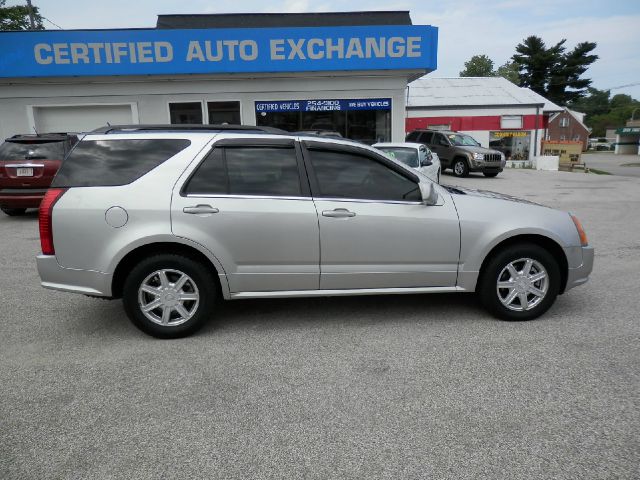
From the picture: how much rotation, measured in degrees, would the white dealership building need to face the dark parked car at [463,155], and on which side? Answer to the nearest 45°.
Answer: approximately 90° to its left

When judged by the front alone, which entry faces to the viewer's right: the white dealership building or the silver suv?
the silver suv

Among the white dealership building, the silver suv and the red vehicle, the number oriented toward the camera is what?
1

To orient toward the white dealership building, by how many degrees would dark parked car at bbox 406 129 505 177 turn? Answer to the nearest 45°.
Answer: approximately 90° to its right

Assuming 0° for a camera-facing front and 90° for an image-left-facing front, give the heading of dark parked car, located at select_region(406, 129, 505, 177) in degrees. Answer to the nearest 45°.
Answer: approximately 315°

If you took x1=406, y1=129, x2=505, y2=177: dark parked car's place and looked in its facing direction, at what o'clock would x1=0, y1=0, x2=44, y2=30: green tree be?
The green tree is roughly at 5 o'clock from the dark parked car.

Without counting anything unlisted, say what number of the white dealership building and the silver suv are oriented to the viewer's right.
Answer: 1

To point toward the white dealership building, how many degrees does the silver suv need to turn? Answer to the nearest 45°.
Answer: approximately 90° to its left

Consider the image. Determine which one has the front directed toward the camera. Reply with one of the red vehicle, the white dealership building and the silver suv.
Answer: the white dealership building

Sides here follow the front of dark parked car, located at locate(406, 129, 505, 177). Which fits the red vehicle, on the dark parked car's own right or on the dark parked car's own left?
on the dark parked car's own right

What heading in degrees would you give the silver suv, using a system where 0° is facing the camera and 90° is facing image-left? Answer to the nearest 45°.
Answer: approximately 270°

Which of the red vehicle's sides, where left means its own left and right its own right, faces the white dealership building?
front

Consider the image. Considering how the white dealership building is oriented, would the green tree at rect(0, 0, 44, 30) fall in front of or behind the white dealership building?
behind

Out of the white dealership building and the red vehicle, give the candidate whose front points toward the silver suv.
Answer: the white dealership building

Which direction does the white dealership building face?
toward the camera

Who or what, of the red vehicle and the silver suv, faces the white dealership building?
the red vehicle
